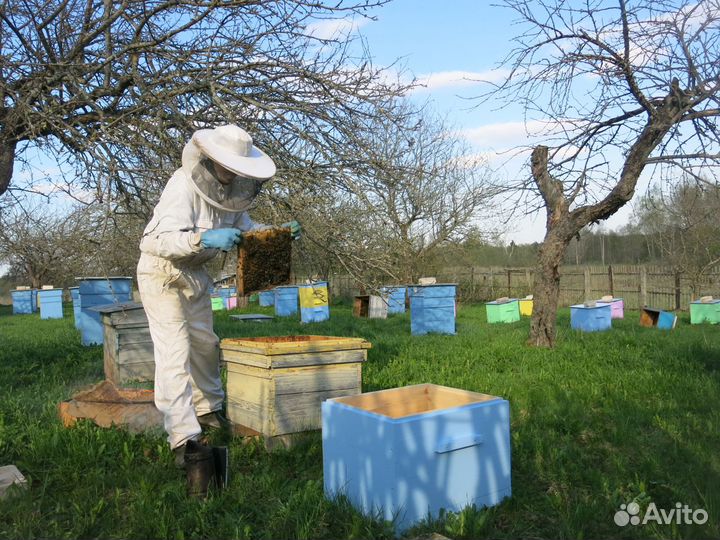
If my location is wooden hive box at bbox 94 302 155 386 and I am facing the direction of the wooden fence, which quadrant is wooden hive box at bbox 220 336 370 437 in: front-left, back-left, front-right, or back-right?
back-right

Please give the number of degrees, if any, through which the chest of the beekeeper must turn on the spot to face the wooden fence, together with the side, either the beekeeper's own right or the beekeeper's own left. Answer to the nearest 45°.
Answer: approximately 90° to the beekeeper's own left

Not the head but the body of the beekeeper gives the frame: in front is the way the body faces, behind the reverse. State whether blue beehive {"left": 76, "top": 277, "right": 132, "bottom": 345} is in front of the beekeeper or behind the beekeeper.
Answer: behind

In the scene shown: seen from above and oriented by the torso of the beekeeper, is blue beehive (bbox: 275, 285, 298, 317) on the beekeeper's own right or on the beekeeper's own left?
on the beekeeper's own left

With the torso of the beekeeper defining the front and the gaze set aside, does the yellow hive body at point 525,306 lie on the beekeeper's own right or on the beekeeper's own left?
on the beekeeper's own left

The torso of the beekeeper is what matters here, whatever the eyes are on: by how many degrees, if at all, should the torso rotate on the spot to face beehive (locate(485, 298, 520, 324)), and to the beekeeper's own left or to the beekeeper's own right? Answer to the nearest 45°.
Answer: approximately 90° to the beekeeper's own left

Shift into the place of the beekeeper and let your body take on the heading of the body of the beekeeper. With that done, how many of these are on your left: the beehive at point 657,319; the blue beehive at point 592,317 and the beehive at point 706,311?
3

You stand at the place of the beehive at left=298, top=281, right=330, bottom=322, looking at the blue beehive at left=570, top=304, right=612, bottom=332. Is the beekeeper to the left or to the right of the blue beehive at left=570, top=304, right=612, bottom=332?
right

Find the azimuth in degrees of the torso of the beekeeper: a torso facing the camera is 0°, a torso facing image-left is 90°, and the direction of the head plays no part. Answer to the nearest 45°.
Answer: approximately 315°

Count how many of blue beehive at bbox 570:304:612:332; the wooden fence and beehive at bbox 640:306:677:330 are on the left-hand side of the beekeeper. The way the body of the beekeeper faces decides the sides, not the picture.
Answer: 3
